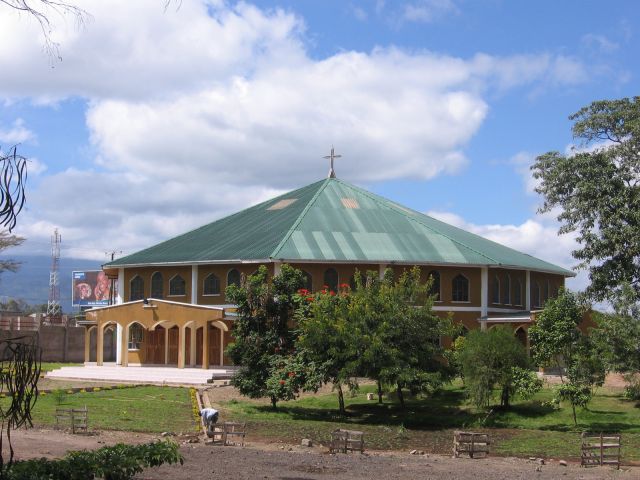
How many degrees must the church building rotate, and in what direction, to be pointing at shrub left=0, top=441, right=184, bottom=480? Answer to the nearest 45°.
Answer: approximately 45° to its left

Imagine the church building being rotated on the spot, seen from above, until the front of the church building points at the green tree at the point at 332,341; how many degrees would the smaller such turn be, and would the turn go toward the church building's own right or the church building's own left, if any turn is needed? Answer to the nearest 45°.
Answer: approximately 45° to the church building's own left

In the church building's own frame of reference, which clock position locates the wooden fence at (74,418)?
The wooden fence is roughly at 11 o'clock from the church building.

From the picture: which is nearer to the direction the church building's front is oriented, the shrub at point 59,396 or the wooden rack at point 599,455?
the shrub

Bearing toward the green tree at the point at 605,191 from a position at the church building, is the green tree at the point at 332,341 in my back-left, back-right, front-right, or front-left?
front-right

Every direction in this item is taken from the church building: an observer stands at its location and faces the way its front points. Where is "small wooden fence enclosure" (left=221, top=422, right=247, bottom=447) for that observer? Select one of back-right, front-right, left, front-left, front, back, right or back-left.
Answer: front-left

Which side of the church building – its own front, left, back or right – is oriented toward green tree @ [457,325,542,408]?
left

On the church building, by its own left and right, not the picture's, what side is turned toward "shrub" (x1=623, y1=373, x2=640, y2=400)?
left

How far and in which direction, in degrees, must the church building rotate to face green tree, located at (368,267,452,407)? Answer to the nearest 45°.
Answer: approximately 45° to its left

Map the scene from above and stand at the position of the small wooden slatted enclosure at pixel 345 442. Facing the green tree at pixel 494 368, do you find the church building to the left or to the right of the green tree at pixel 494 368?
left

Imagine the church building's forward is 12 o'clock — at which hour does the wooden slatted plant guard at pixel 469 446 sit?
The wooden slatted plant guard is roughly at 10 o'clock from the church building.

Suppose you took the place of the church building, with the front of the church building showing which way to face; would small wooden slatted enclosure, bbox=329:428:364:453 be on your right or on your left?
on your left

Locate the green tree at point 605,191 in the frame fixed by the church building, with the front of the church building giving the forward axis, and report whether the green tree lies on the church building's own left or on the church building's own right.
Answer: on the church building's own left
